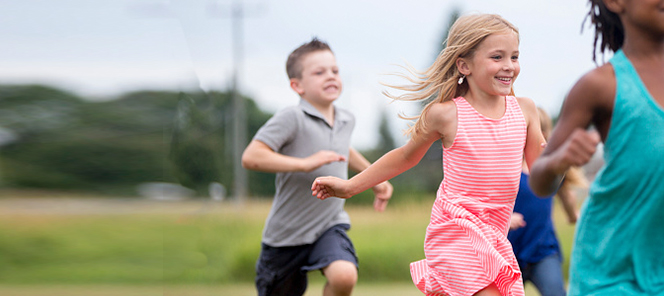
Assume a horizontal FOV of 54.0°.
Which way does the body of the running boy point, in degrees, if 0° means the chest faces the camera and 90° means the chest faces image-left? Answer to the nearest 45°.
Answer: approximately 315°

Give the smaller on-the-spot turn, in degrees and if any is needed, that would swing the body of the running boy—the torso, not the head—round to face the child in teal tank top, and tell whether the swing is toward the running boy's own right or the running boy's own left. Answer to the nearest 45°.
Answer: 0° — they already face them
